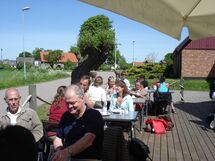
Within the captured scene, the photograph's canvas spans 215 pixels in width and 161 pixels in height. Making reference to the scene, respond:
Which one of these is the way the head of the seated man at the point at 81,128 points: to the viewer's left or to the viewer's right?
to the viewer's left

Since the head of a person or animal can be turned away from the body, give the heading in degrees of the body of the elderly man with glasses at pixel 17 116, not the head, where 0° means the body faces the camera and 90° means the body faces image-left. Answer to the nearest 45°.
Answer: approximately 0°
